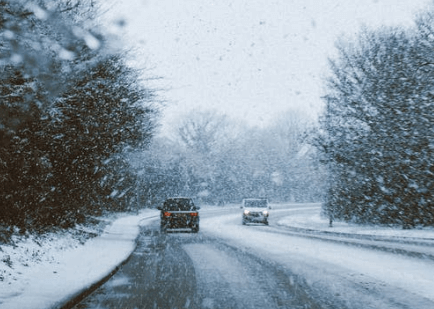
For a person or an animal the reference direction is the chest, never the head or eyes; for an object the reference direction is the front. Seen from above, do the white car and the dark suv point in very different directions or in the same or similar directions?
very different directions

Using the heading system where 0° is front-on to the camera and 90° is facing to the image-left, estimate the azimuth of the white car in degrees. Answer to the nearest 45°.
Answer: approximately 0°

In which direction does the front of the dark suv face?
away from the camera

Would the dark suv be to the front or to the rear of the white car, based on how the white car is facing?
to the front

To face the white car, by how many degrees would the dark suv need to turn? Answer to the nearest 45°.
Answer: approximately 45° to its right
